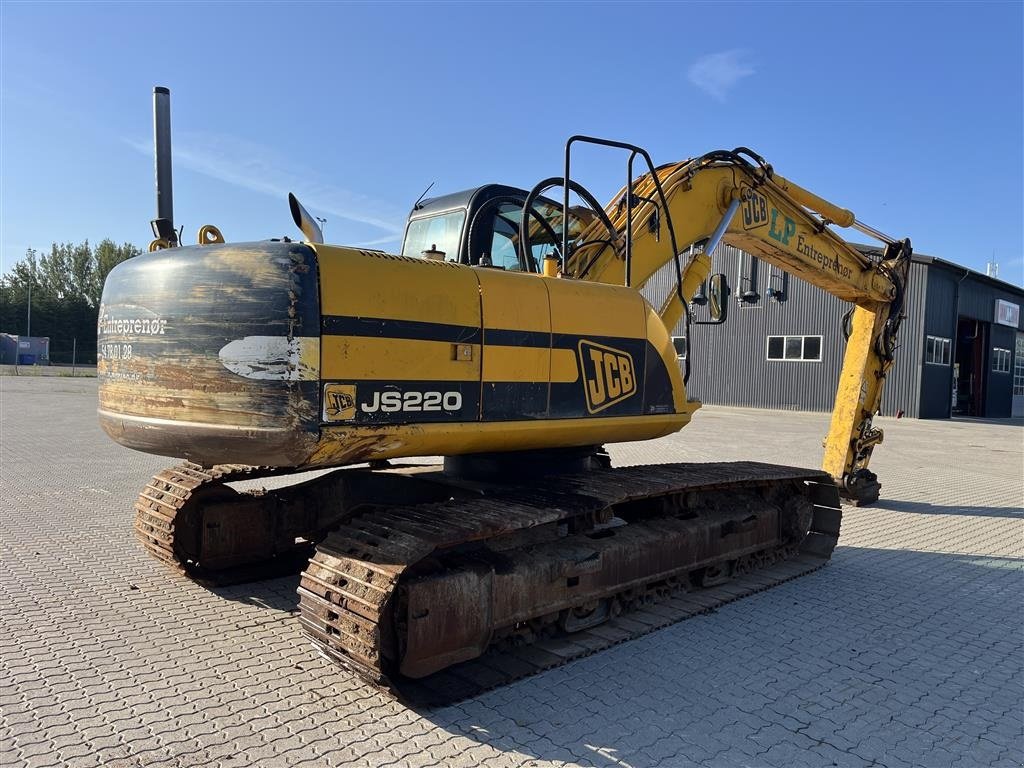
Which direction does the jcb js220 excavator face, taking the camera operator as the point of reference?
facing away from the viewer and to the right of the viewer

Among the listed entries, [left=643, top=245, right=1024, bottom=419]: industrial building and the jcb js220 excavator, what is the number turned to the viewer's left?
0

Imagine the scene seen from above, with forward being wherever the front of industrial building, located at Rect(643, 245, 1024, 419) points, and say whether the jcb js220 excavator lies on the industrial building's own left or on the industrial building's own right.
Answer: on the industrial building's own right

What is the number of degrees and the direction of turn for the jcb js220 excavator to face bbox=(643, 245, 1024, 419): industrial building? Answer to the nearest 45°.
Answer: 0° — it already faces it
